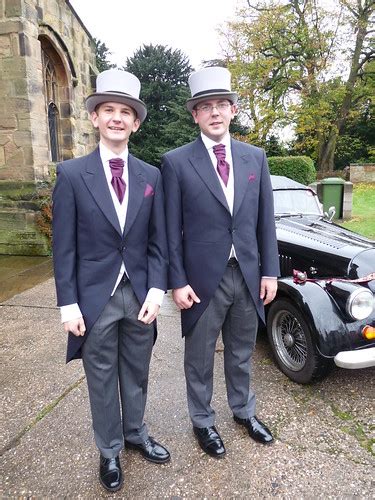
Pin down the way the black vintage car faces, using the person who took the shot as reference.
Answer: facing the viewer and to the right of the viewer

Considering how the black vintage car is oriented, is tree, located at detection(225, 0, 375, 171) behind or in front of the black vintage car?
behind

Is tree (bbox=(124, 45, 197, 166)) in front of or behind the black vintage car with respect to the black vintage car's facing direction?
behind

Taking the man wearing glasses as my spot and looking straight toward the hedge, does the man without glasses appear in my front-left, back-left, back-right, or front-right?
back-left

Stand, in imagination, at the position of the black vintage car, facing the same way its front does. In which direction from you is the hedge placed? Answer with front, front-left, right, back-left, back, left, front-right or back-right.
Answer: back-left

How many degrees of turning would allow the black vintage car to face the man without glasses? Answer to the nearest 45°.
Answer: approximately 90° to its right

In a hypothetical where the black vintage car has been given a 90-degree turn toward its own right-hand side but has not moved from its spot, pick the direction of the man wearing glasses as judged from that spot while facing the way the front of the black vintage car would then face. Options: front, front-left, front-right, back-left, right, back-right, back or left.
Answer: front
